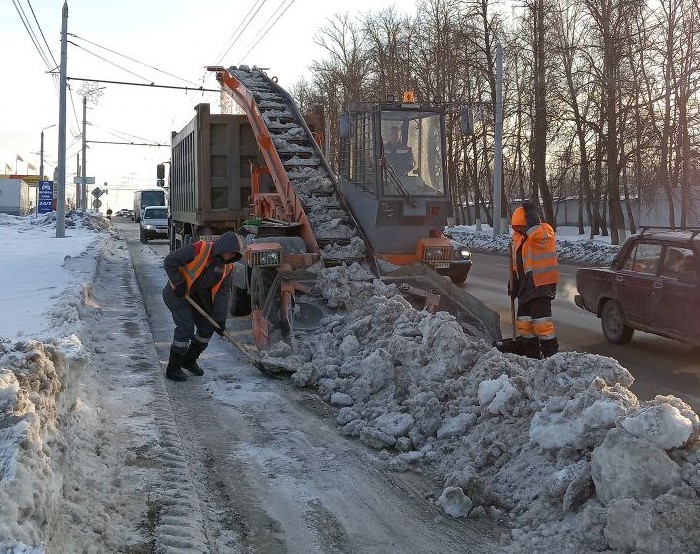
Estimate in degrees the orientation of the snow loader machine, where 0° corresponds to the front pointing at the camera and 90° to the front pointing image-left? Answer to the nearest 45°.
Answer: approximately 315°

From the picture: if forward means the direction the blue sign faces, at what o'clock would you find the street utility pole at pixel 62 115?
The street utility pole is roughly at 12 o'clock from the blue sign.

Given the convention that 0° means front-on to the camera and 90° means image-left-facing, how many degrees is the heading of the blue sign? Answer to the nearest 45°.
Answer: approximately 0°

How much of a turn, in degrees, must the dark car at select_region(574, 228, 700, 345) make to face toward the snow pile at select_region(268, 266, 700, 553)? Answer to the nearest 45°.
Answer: approximately 45° to its right

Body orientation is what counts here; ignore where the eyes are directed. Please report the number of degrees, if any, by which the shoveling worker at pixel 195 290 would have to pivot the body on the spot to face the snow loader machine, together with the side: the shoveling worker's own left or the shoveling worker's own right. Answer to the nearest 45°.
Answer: approximately 90° to the shoveling worker's own left
